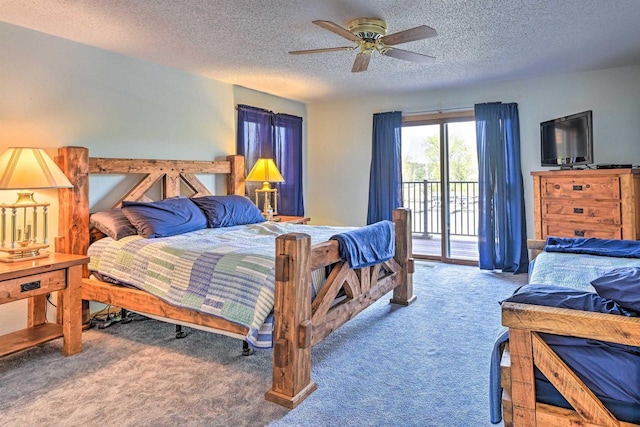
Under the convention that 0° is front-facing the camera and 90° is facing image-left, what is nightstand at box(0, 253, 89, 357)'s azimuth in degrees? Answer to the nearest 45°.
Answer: approximately 315°

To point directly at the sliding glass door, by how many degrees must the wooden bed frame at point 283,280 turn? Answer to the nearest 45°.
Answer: approximately 90° to its left

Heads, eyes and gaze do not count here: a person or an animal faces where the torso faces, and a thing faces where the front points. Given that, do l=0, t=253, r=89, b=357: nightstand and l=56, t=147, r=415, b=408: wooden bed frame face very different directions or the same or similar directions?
same or similar directions

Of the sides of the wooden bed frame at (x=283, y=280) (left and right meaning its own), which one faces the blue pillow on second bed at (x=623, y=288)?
front

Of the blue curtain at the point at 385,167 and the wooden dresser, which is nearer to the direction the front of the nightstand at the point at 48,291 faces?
the wooden dresser

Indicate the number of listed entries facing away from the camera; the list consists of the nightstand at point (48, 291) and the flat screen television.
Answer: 0

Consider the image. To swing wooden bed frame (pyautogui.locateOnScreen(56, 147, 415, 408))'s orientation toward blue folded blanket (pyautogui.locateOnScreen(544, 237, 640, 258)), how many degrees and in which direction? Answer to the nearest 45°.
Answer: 0° — it already faces it

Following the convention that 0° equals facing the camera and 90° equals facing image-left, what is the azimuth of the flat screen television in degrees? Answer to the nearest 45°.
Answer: approximately 45°

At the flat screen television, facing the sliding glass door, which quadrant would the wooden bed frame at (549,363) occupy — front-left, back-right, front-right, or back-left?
back-left

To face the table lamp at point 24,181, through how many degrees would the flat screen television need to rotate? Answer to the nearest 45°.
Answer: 0° — it already faces it

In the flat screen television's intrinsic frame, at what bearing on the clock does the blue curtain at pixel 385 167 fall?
The blue curtain is roughly at 2 o'clock from the flat screen television.

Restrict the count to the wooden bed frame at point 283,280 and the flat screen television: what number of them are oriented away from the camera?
0

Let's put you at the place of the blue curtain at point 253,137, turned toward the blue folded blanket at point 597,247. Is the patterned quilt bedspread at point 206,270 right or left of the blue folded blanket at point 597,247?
right

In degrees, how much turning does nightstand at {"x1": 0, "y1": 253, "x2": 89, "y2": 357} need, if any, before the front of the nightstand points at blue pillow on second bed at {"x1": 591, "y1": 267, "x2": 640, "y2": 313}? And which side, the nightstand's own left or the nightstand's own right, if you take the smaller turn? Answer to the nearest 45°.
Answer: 0° — it already faces it

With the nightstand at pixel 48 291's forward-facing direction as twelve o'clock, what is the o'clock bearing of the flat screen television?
The flat screen television is roughly at 11 o'clock from the nightstand.

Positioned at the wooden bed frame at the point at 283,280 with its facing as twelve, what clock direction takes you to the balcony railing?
The balcony railing is roughly at 9 o'clock from the wooden bed frame.

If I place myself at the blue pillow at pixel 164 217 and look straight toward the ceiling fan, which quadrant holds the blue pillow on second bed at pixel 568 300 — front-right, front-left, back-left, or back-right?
front-right

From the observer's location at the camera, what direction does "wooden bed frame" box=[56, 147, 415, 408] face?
facing the viewer and to the right of the viewer
